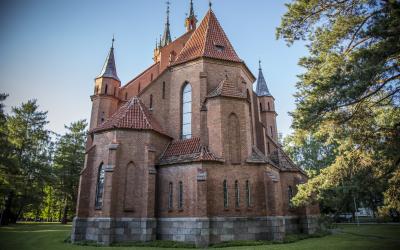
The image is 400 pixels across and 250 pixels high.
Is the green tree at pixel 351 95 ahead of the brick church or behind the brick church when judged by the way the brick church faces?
behind

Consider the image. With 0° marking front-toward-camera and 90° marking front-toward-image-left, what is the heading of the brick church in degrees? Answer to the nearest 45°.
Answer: approximately 135°
